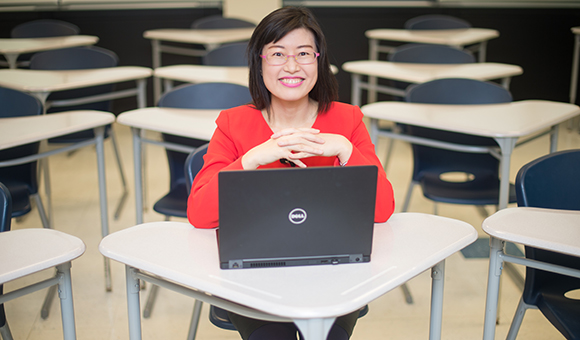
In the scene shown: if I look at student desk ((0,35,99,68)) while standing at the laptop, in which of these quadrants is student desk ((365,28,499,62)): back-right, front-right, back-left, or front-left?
front-right

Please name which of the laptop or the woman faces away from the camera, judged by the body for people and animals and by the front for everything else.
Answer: the laptop

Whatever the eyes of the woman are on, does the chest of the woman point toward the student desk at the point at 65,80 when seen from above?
no

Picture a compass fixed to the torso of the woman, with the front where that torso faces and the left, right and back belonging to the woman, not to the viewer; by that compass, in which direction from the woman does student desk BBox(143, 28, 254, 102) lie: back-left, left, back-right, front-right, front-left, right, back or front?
back

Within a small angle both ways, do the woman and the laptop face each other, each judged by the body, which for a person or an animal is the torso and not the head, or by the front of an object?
yes

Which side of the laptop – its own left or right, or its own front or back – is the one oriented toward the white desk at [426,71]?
front

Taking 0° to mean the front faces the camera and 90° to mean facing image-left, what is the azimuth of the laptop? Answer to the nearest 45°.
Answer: approximately 180°

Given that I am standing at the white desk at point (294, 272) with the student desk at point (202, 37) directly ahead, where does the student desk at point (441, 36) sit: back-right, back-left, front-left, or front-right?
front-right

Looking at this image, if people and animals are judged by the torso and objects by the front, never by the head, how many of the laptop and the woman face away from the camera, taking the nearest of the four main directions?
1

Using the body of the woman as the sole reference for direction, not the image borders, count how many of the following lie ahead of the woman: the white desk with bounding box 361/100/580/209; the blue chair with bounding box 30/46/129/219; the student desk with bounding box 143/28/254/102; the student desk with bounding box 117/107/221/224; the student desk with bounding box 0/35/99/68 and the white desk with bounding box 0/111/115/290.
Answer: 0

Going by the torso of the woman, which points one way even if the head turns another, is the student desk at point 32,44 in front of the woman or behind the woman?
behind

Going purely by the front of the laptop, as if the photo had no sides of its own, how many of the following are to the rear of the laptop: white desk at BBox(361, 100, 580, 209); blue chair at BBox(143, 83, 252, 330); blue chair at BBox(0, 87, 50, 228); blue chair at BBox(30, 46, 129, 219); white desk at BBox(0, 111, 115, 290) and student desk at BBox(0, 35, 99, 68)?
0

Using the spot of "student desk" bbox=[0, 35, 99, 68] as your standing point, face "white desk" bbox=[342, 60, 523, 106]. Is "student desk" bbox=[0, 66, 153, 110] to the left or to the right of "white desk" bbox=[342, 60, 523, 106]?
right

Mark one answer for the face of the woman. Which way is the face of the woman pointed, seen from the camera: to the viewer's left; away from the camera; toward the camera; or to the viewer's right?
toward the camera

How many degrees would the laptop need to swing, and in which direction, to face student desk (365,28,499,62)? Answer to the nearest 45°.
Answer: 0° — it already faces it

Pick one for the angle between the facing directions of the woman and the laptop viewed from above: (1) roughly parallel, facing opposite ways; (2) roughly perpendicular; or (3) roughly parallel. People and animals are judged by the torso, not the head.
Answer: roughly parallel, facing opposite ways
